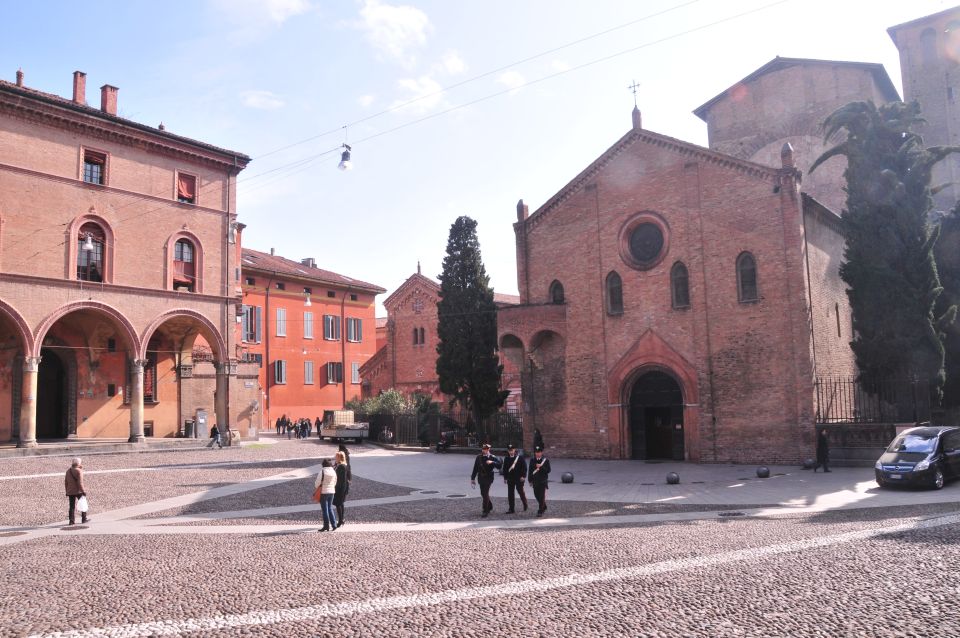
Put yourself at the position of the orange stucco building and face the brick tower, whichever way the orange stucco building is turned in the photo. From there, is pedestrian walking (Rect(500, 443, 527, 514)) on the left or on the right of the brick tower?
right

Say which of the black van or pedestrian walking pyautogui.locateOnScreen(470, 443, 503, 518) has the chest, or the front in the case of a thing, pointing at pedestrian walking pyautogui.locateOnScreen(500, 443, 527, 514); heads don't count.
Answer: the black van

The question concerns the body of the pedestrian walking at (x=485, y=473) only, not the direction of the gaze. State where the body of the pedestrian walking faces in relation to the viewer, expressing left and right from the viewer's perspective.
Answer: facing the viewer

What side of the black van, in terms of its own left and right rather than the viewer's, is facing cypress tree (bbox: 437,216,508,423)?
right

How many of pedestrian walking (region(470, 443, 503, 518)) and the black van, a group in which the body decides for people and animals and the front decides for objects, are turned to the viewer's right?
0

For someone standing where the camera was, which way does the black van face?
facing the viewer and to the left of the viewer

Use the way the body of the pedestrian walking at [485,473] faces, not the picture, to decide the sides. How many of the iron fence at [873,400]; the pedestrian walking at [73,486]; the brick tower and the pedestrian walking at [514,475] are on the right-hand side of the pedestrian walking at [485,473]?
1

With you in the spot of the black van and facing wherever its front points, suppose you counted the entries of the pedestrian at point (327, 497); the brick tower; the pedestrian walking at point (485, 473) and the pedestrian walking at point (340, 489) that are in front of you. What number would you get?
3

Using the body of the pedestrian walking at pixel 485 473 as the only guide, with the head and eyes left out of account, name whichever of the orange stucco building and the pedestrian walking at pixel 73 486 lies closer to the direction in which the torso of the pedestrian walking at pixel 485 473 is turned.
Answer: the pedestrian walking

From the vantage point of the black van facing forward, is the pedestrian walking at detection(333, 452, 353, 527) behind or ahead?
ahead

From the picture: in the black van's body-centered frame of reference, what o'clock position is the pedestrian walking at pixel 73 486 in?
The pedestrian walking is roughly at 12 o'clock from the black van.

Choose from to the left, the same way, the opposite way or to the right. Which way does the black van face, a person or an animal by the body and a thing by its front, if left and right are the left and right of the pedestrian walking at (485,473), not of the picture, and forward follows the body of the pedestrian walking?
to the right

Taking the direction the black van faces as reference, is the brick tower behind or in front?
behind

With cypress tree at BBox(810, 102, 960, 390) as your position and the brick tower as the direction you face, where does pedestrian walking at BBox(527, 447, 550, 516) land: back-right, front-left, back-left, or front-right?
back-left
